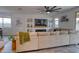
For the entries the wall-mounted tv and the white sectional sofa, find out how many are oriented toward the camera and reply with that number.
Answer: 1

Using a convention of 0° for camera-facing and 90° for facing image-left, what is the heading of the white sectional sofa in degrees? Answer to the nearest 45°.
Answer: approximately 135°

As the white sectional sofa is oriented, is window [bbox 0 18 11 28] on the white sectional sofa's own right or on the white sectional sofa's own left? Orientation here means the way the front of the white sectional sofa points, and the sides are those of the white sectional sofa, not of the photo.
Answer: on the white sectional sofa's own left

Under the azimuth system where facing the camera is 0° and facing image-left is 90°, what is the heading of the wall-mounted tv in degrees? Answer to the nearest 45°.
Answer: approximately 0°

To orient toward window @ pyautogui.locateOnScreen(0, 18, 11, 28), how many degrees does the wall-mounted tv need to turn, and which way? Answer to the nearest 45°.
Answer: approximately 90° to its right
